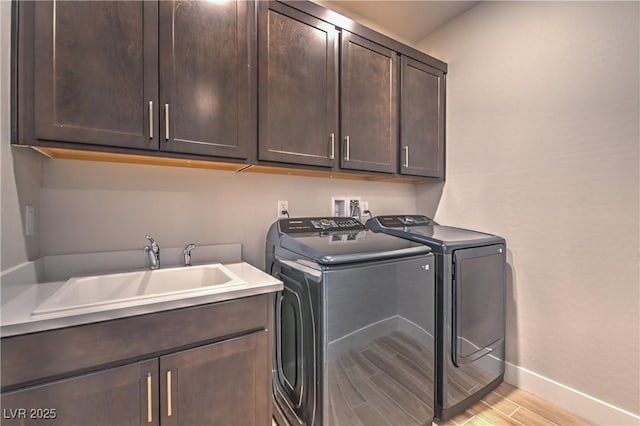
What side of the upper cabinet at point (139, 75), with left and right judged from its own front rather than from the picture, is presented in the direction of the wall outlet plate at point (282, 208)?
left

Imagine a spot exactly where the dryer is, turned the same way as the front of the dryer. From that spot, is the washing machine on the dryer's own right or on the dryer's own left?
on the dryer's own right

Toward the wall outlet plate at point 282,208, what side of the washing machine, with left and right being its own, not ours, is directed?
back

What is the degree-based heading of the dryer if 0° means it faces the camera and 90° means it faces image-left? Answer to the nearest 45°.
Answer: approximately 315°

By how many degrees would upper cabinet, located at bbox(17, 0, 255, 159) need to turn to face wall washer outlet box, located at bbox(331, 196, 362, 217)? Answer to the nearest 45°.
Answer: approximately 90° to its left

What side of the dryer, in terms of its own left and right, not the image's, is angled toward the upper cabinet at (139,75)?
right

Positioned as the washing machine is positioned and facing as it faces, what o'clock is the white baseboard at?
The white baseboard is roughly at 10 o'clock from the washing machine.

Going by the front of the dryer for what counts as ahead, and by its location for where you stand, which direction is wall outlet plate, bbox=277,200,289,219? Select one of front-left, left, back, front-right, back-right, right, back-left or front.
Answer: back-right

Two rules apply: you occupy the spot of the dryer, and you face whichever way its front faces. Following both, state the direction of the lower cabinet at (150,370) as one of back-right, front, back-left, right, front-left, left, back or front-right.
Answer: right

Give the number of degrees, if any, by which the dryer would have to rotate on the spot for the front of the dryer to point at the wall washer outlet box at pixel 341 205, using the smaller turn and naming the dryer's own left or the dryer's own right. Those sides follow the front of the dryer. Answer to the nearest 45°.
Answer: approximately 135° to the dryer's own right

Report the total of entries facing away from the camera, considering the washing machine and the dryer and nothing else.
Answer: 0
